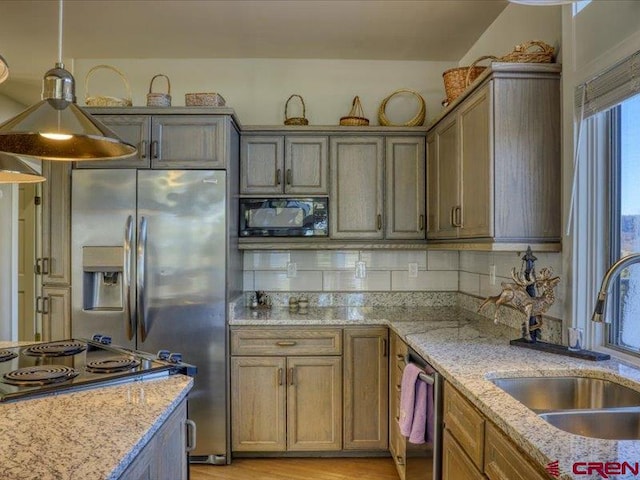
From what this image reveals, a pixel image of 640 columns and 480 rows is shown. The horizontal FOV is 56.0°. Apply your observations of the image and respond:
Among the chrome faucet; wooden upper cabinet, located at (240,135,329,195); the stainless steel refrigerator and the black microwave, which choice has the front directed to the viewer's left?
the chrome faucet

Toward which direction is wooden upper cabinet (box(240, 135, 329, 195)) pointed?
toward the camera

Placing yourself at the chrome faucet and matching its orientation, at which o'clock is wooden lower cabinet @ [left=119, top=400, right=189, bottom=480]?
The wooden lower cabinet is roughly at 11 o'clock from the chrome faucet.

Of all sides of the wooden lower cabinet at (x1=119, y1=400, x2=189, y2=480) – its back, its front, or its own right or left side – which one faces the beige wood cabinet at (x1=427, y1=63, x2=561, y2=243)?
front

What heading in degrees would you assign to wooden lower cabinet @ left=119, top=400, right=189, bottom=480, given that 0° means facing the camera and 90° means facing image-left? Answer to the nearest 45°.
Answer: approximately 270°

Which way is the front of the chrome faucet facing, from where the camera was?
facing to the left of the viewer

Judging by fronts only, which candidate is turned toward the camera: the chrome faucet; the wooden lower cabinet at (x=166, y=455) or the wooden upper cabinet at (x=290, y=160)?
the wooden upper cabinet

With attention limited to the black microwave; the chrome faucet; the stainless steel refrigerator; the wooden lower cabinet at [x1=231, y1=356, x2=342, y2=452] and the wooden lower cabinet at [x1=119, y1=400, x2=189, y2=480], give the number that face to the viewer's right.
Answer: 1

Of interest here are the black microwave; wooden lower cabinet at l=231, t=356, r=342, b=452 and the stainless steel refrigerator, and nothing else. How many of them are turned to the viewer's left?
0

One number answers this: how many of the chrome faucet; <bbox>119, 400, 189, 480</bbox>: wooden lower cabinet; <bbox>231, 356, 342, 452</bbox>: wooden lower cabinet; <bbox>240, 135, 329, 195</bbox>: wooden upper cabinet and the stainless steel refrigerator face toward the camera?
3

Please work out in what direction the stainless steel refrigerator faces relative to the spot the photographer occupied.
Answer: facing the viewer
